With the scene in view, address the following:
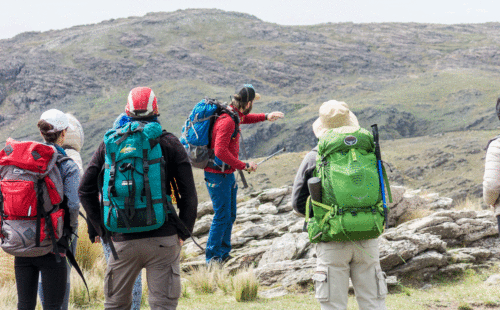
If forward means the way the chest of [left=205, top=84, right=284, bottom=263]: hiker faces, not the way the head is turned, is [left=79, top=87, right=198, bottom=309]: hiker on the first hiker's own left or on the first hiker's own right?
on the first hiker's own right

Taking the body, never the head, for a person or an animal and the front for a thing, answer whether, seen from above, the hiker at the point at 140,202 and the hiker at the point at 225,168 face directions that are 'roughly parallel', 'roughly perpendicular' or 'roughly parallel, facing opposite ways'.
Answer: roughly perpendicular

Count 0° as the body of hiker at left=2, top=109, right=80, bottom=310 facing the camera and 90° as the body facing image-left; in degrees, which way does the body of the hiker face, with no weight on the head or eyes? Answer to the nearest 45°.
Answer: approximately 225°

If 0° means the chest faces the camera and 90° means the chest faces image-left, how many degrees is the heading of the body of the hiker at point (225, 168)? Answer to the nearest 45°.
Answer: approximately 270°

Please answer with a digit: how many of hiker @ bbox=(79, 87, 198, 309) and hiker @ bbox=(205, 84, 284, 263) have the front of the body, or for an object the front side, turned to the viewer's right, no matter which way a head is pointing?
1

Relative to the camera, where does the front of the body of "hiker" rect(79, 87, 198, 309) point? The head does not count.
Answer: away from the camera

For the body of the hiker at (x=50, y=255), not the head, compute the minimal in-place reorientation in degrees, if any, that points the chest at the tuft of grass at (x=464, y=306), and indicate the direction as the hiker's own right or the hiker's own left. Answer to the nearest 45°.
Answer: approximately 45° to the hiker's own right

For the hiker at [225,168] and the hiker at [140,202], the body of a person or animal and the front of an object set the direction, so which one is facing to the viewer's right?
the hiker at [225,168]

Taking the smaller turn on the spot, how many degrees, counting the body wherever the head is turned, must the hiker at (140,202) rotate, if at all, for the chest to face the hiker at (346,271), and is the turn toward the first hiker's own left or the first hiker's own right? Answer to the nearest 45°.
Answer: approximately 90° to the first hiker's own right

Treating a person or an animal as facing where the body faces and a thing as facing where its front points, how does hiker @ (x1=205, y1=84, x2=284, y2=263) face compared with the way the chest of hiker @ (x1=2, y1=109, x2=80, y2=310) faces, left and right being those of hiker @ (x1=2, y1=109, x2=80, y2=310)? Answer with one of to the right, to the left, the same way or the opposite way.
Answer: to the right
